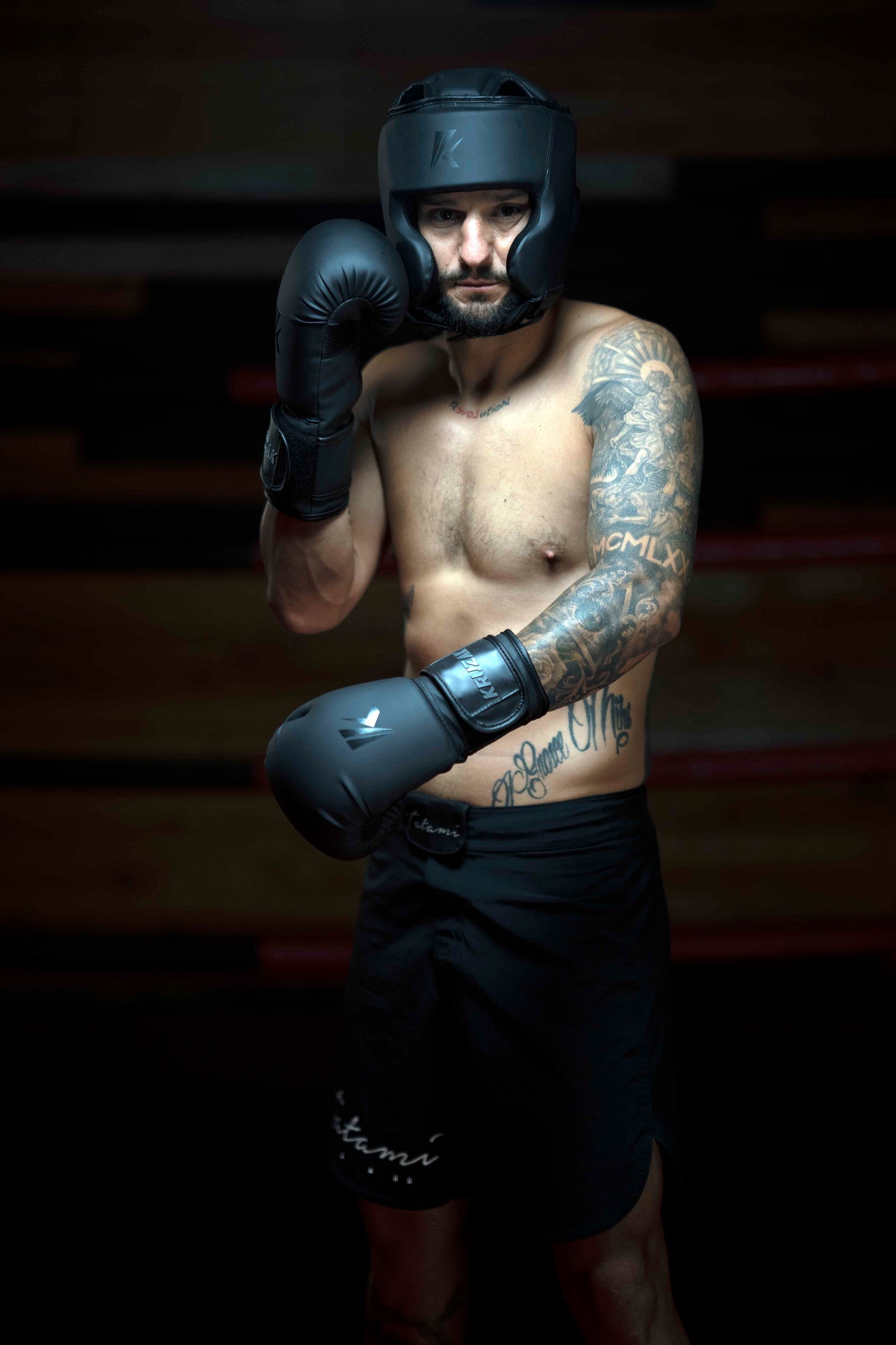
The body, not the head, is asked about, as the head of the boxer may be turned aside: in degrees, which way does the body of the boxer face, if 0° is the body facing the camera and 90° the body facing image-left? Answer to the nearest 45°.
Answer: approximately 45°

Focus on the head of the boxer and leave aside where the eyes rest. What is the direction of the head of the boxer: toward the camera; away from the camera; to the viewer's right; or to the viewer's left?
toward the camera
